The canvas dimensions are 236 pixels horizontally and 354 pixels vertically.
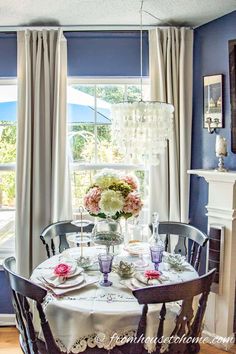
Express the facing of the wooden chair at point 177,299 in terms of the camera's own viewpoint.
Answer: facing away from the viewer and to the left of the viewer

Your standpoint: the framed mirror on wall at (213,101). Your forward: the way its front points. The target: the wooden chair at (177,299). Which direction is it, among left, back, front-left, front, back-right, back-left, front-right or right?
front-left

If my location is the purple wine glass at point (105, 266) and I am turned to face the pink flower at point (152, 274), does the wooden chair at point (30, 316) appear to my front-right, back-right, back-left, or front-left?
back-right

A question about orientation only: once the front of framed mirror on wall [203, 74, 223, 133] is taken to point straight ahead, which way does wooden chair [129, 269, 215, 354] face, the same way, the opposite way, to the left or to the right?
to the right

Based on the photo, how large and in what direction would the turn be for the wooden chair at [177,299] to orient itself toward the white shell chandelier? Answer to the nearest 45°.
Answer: approximately 45° to its right

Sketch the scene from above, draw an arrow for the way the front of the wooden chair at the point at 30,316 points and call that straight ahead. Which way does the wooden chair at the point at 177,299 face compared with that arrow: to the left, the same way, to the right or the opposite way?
to the left

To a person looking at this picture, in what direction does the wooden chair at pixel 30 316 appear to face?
facing away from the viewer and to the right of the viewer

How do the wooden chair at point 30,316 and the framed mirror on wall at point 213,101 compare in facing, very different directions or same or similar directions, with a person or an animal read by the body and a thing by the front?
very different directions

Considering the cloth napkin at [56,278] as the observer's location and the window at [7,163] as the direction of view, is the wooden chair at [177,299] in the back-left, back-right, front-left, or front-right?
back-right
